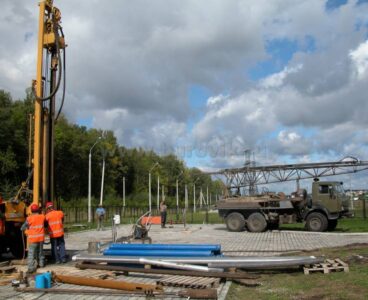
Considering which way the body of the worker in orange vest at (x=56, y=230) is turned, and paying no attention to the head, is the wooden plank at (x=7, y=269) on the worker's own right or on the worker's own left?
on the worker's own left

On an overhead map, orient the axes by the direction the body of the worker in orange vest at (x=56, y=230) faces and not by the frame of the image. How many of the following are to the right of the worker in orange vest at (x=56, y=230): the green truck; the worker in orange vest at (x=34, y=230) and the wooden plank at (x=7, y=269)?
1

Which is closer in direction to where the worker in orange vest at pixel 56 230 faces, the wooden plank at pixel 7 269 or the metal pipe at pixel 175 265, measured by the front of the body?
the wooden plank

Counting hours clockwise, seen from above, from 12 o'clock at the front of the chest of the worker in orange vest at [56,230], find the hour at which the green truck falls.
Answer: The green truck is roughly at 3 o'clock from the worker in orange vest.

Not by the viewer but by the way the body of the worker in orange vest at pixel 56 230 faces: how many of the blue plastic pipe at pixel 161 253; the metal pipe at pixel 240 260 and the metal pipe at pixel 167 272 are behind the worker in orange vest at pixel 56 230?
3

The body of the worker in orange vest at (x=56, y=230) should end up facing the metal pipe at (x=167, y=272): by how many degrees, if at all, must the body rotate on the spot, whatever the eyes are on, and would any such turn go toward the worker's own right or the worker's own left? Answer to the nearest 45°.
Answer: approximately 180°

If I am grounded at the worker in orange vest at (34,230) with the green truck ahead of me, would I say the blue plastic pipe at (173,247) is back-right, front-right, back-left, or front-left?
front-right

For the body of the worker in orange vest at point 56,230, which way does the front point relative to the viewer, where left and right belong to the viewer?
facing away from the viewer and to the left of the viewer

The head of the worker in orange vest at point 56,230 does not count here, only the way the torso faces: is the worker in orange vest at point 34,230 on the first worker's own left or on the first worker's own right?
on the first worker's own left

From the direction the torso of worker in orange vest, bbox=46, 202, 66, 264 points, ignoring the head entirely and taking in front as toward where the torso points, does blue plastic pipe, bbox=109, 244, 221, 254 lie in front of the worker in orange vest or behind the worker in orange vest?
behind
